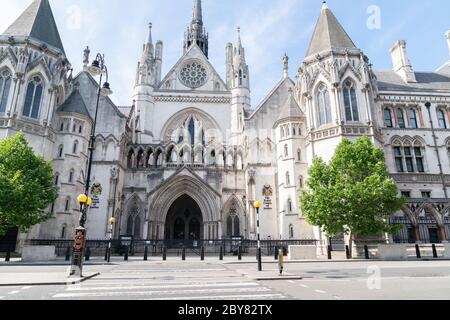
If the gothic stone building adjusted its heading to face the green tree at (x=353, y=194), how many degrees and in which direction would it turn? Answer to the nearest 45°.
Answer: approximately 45° to its left

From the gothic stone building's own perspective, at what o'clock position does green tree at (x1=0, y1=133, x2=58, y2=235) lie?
The green tree is roughly at 2 o'clock from the gothic stone building.

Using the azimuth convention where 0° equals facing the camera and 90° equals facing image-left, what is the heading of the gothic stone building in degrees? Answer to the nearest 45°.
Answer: approximately 0°

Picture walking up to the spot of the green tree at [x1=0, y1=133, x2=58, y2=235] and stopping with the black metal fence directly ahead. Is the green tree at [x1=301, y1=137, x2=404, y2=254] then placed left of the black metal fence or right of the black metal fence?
right
